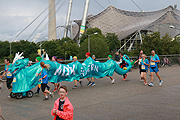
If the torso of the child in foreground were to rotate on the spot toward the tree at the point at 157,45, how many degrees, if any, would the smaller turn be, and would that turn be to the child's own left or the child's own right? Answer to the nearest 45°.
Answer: approximately 180°

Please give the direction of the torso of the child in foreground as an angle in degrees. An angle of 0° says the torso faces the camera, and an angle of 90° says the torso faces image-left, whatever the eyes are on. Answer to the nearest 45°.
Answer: approximately 45°
